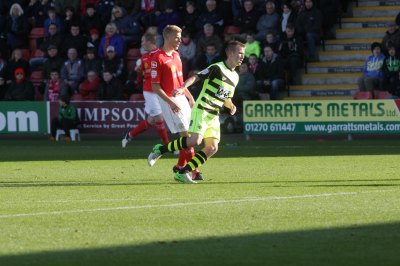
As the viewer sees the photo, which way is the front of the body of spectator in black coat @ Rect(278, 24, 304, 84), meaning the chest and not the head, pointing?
toward the camera

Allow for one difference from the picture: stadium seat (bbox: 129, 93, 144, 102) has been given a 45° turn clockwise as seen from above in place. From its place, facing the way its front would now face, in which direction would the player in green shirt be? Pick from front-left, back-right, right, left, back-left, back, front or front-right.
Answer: front-left

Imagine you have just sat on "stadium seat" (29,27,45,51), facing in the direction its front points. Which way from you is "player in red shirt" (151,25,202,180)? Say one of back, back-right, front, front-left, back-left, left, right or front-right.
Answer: front

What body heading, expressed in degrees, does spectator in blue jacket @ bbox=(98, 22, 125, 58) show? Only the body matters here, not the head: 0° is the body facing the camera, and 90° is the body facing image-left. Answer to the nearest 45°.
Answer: approximately 0°

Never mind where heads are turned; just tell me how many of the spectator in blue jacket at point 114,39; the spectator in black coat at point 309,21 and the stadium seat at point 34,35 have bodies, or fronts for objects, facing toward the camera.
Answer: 3

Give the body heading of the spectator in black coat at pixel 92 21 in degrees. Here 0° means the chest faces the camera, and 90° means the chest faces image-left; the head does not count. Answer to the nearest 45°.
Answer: approximately 0°

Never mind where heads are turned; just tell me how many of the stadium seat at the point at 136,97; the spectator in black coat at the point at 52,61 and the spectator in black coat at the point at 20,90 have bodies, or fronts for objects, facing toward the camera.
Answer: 3

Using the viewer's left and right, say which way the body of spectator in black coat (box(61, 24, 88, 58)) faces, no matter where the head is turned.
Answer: facing the viewer

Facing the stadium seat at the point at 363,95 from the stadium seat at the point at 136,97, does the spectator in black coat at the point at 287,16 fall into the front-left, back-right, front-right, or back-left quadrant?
front-left

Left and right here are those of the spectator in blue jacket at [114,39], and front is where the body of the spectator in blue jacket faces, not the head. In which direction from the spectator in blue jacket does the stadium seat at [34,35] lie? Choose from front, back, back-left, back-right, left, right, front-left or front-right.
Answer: back-right

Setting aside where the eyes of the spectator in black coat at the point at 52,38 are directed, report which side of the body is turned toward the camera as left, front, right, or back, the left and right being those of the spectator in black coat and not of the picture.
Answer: front
